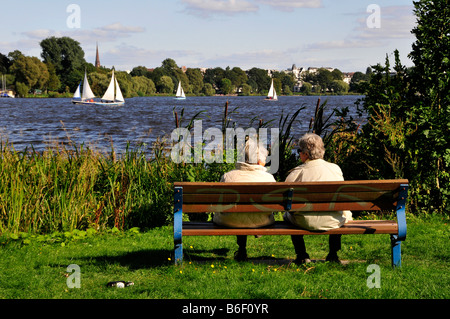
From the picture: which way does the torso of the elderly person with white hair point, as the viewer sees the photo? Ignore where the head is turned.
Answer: away from the camera

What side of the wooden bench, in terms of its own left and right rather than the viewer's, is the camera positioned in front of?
back

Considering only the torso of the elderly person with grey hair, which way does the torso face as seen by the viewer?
away from the camera
